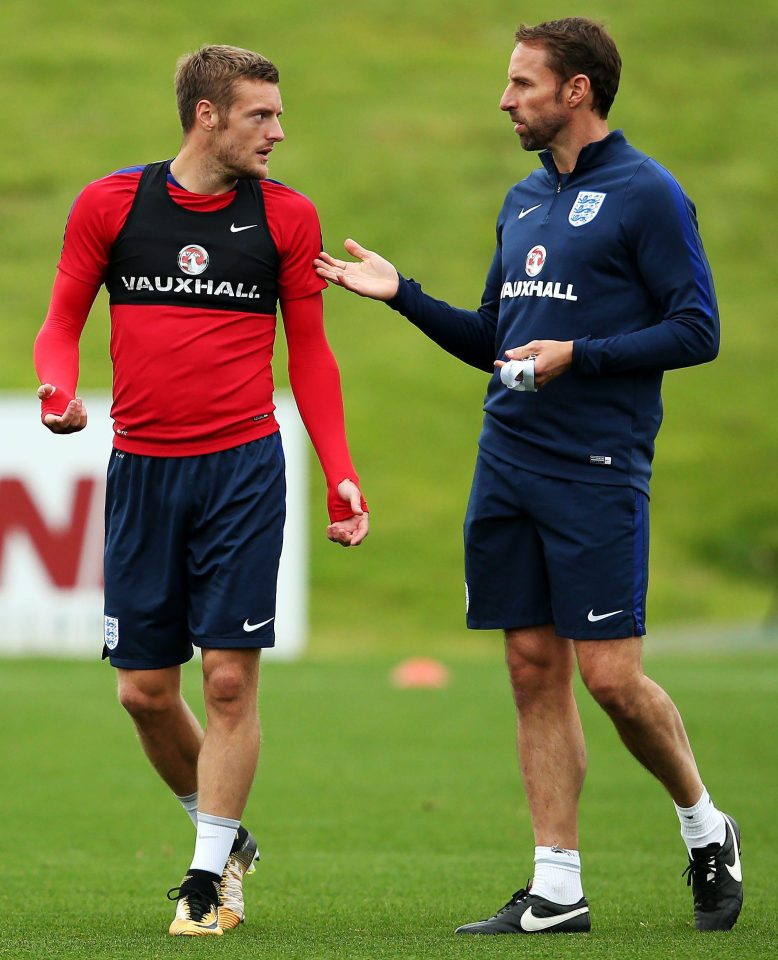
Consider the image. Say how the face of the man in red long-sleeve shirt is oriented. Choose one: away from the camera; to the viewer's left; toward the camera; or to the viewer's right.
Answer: to the viewer's right

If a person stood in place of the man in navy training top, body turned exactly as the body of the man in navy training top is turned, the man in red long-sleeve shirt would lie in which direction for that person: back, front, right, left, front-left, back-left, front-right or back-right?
front-right

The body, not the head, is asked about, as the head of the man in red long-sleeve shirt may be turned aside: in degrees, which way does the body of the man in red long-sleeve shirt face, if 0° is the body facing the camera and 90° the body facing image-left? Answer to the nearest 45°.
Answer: approximately 0°

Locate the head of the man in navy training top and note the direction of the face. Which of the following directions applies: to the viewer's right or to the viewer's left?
to the viewer's left

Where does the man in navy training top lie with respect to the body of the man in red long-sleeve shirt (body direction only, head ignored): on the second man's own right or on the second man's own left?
on the second man's own left

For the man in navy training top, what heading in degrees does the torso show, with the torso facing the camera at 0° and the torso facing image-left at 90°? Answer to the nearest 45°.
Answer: approximately 45°

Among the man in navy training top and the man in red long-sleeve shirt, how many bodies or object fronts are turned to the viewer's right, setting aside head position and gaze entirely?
0
